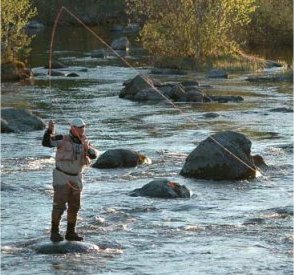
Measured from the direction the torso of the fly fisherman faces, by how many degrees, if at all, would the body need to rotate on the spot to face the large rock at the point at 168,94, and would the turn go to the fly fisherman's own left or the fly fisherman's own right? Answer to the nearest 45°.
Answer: approximately 135° to the fly fisherman's own left

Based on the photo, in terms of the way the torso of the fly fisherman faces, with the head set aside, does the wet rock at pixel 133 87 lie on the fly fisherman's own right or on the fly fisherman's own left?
on the fly fisherman's own left

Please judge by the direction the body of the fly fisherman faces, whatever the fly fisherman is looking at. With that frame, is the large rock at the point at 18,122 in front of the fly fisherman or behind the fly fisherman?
behind

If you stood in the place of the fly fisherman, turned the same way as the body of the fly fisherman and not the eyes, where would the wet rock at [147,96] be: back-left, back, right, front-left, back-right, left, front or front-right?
back-left

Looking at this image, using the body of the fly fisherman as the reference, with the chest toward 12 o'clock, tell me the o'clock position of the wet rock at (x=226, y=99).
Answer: The wet rock is roughly at 8 o'clock from the fly fisherman.

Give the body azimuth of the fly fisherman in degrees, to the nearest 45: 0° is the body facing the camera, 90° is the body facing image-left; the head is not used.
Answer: approximately 315°

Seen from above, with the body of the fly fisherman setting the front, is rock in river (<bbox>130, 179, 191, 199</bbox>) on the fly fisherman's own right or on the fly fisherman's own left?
on the fly fisherman's own left

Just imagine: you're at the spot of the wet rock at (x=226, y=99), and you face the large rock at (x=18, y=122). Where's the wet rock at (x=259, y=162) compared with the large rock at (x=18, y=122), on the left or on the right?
left

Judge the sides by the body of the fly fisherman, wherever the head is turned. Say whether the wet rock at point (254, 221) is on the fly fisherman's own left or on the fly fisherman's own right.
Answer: on the fly fisherman's own left
